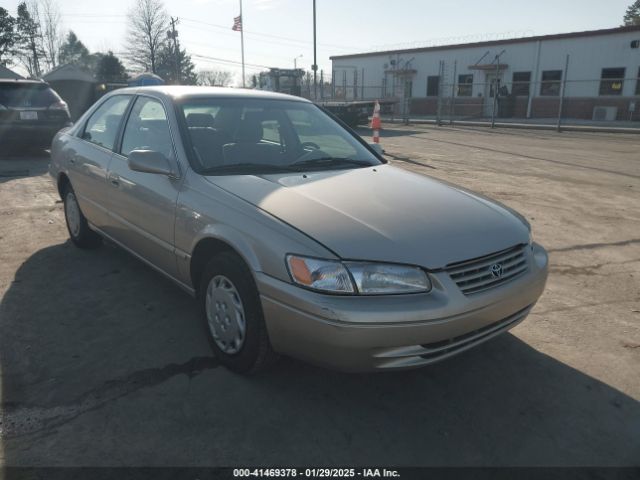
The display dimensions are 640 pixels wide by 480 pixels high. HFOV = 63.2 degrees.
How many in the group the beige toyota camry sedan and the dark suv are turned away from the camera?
1

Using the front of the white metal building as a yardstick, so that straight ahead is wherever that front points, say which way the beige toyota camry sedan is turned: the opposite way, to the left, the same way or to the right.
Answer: to the left

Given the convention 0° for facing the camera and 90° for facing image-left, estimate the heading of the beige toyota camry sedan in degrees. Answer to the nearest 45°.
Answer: approximately 315°

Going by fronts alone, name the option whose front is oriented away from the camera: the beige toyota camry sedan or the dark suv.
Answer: the dark suv

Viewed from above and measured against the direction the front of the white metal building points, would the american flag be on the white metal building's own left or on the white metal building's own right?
on the white metal building's own right

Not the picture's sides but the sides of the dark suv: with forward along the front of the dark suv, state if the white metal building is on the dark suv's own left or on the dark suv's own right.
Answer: on the dark suv's own right

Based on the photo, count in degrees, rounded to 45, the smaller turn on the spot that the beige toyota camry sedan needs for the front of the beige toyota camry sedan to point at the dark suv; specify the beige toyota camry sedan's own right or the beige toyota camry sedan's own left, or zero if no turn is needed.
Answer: approximately 180°

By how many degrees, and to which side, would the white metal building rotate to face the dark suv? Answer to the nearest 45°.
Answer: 0° — it already faces it

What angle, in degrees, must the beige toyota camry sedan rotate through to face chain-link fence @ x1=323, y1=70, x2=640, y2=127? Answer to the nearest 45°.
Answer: approximately 90° to its left

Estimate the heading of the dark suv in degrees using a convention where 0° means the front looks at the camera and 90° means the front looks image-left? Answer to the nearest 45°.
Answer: approximately 180°

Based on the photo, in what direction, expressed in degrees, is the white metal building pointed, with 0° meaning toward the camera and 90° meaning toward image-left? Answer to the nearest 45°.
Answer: approximately 45°

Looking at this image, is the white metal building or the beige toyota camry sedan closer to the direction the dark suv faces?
the white metal building
